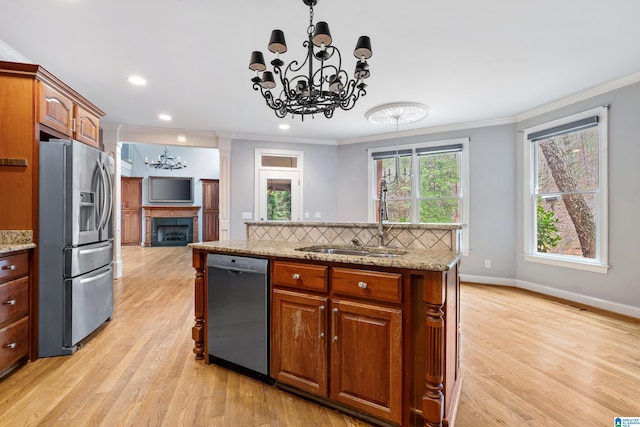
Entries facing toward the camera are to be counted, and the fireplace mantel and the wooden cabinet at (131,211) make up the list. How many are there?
2

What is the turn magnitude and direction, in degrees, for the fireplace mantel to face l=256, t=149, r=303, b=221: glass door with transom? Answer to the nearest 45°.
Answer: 0° — it already faces it

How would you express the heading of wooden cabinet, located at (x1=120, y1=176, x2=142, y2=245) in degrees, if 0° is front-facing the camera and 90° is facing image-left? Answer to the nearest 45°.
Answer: approximately 0°

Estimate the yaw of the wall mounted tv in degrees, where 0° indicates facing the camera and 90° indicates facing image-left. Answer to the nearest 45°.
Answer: approximately 0°
